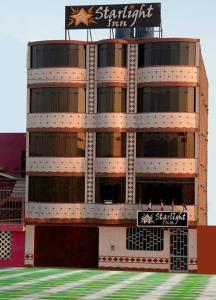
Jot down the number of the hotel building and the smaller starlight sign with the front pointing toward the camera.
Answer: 2

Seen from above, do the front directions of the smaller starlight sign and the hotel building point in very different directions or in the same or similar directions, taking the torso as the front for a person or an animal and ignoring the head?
same or similar directions

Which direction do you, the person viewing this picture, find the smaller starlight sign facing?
facing the viewer
